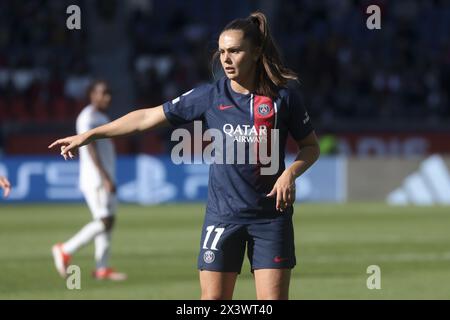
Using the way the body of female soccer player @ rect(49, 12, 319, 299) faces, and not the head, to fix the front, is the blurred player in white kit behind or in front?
behind

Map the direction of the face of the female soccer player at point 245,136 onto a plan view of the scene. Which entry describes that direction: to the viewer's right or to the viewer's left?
to the viewer's left

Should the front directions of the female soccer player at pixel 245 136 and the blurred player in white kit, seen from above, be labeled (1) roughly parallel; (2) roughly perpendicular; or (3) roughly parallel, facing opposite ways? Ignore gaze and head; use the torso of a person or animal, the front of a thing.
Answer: roughly perpendicular

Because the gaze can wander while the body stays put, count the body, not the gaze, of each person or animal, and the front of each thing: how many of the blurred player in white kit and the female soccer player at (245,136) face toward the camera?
1

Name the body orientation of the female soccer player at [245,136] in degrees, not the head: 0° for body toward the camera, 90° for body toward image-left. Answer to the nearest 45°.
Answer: approximately 0°
